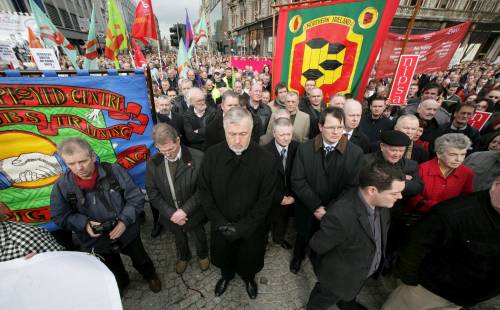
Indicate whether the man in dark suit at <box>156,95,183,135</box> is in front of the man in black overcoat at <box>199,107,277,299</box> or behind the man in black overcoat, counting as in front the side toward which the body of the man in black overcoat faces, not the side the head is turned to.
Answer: behind

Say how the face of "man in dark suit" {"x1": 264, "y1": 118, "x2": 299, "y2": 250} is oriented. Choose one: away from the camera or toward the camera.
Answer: toward the camera

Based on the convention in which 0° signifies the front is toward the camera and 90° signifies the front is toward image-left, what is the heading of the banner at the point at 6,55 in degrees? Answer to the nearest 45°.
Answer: approximately 0°

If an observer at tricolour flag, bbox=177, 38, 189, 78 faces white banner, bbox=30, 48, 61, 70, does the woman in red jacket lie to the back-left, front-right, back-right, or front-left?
back-left

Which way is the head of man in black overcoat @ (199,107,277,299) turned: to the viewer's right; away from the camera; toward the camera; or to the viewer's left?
toward the camera

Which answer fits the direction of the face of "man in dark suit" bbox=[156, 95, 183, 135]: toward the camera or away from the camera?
toward the camera

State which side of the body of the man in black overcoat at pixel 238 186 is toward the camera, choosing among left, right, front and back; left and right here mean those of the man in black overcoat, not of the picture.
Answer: front

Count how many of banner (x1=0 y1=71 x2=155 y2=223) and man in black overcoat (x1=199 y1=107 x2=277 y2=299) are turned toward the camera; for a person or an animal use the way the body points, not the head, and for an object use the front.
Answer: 2

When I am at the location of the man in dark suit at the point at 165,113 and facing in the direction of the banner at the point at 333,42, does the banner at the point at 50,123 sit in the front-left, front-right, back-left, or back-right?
back-right

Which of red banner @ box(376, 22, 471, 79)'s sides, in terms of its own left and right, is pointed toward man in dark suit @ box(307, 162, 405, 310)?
front

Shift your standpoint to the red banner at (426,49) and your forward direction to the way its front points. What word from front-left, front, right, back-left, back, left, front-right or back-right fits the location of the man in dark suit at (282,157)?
front

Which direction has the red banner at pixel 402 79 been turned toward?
toward the camera

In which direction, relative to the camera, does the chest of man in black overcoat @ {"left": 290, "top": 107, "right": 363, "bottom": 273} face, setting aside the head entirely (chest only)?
toward the camera
